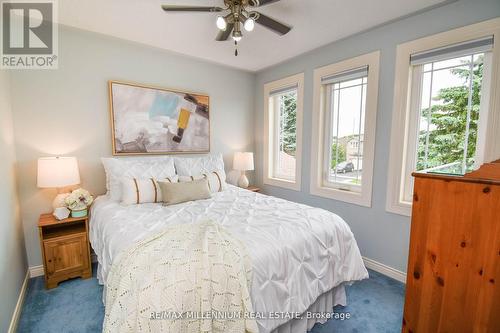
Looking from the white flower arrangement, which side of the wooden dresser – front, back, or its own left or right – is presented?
front

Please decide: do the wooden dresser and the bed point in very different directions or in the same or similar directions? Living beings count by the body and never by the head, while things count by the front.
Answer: very different directions

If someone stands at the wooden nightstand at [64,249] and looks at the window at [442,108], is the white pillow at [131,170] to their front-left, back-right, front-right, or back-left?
front-left

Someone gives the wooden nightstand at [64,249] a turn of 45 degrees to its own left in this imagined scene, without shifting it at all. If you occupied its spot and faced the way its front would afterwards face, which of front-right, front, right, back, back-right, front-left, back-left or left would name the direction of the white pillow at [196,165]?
front-left

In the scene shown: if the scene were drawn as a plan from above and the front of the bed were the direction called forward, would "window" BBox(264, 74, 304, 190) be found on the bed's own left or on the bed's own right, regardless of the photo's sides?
on the bed's own left

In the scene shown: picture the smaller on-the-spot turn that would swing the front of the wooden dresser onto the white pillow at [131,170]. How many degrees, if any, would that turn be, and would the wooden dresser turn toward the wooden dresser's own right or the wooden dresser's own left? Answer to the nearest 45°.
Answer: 0° — it already faces it

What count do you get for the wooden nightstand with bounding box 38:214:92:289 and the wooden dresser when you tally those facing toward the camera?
1

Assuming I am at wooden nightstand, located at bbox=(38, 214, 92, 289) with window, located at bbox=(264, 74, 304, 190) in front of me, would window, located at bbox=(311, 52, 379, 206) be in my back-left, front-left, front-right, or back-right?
front-right

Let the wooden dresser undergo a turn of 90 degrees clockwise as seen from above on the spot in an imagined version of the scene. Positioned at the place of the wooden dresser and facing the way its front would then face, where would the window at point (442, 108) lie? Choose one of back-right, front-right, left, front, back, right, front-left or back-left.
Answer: front

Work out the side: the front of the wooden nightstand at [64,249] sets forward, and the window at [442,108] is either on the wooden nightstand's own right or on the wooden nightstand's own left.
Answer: on the wooden nightstand's own left

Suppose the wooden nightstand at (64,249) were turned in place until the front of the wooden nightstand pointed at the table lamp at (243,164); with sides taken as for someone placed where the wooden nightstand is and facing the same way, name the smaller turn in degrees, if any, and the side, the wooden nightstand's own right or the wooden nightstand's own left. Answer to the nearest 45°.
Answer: approximately 90° to the wooden nightstand's own left

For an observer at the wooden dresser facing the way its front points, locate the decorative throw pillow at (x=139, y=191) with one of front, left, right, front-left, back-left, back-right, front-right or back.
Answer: front

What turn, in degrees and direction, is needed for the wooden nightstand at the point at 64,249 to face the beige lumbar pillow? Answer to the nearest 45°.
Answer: approximately 45° to its left

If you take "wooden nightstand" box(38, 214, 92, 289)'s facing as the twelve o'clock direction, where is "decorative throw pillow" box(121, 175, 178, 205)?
The decorative throw pillow is roughly at 10 o'clock from the wooden nightstand.

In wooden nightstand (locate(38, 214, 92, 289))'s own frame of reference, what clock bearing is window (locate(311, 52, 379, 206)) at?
The window is roughly at 10 o'clock from the wooden nightstand.

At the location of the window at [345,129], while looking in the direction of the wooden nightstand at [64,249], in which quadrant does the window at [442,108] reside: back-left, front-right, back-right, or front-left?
back-left

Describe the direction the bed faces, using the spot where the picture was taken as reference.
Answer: facing the viewer and to the right of the viewer

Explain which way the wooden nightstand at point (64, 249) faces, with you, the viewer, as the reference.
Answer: facing the viewer

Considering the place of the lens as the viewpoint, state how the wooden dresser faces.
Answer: facing to the left of the viewer

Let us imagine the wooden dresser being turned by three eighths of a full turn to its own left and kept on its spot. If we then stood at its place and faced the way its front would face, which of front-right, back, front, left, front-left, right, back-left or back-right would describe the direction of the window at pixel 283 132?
back

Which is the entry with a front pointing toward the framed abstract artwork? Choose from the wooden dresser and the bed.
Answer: the wooden dresser
